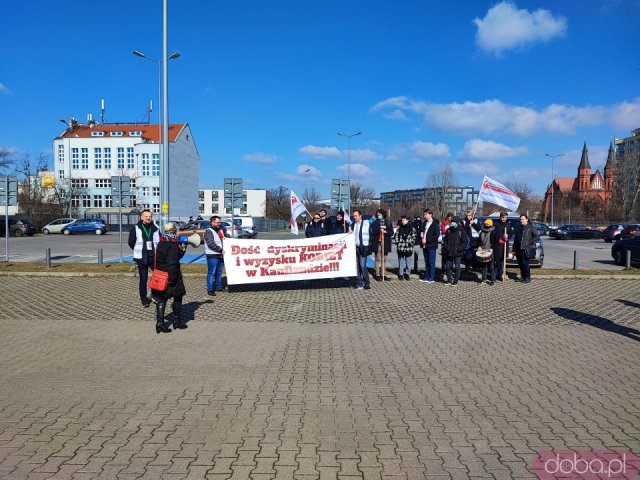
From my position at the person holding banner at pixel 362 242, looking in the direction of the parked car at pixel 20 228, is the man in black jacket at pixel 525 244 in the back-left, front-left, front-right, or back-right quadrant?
back-right

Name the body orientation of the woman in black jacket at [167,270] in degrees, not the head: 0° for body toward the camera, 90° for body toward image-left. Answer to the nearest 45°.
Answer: approximately 225°

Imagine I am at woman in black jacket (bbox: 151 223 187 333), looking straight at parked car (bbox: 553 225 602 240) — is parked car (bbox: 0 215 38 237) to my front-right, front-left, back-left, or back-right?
front-left

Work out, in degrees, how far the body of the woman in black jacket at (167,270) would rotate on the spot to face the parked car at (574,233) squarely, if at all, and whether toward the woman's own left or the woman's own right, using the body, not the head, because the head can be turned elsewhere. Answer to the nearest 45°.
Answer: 0° — they already face it

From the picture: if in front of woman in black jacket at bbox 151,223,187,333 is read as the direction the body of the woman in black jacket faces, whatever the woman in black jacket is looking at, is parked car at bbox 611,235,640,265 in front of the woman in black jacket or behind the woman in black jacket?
in front

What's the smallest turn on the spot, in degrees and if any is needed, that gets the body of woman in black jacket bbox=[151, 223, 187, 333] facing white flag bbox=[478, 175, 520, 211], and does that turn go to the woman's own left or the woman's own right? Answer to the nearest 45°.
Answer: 0° — they already face it

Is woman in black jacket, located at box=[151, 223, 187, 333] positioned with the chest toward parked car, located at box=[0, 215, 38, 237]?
no

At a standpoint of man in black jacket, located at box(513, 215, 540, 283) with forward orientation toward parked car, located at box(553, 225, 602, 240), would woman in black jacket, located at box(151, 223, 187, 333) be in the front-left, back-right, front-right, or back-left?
back-left

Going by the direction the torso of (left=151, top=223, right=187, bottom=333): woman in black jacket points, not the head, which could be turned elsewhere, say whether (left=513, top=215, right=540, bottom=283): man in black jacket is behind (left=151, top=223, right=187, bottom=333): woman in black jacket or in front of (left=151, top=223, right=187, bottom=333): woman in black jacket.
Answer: in front

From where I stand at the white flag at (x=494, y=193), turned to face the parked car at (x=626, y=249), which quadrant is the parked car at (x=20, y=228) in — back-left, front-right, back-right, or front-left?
back-left

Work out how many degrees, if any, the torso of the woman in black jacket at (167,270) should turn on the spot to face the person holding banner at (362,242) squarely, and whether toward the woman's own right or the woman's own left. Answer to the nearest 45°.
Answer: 0° — they already face them

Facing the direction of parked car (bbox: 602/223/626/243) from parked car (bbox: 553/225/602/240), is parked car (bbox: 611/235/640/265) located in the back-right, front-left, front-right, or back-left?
front-right
